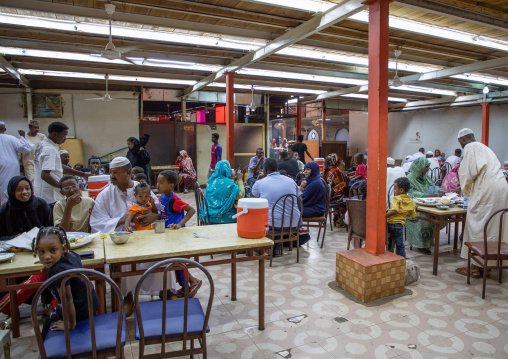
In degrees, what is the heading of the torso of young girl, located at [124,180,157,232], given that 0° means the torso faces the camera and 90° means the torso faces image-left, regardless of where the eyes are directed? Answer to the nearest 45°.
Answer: approximately 0°

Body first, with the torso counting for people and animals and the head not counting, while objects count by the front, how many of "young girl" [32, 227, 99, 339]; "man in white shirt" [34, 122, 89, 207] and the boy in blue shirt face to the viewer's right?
1

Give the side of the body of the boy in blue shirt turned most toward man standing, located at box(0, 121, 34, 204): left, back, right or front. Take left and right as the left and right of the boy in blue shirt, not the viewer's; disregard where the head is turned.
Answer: right

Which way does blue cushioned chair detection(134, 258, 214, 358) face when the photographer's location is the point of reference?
facing away from the viewer

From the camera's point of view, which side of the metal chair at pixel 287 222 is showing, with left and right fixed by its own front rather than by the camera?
back

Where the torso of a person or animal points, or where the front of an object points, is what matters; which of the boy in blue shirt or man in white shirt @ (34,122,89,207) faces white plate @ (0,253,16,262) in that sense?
the boy in blue shirt

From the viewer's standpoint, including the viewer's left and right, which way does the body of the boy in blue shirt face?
facing the viewer and to the left of the viewer

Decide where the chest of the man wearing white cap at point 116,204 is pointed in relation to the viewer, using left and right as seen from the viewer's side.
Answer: facing the viewer and to the right of the viewer

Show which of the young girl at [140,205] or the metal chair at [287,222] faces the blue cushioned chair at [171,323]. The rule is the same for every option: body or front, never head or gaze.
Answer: the young girl

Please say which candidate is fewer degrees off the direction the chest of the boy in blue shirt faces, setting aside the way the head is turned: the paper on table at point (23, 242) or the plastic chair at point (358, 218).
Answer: the paper on table

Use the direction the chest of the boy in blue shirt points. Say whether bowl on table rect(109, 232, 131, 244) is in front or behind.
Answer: in front

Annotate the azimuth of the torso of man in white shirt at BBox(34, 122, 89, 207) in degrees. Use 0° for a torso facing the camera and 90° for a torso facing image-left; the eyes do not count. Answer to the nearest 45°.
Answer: approximately 270°
